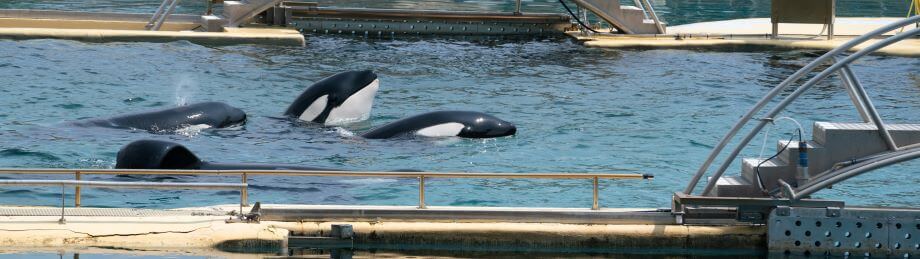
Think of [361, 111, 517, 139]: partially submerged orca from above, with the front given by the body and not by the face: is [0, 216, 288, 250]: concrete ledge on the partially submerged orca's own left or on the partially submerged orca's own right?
on the partially submerged orca's own right

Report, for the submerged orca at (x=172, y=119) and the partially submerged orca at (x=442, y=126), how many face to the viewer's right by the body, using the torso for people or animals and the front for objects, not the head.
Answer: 2

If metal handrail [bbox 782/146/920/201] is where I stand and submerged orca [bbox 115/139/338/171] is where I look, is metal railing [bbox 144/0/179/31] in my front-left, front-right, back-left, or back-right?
front-right

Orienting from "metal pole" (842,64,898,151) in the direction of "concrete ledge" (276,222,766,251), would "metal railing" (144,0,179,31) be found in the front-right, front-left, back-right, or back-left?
front-right

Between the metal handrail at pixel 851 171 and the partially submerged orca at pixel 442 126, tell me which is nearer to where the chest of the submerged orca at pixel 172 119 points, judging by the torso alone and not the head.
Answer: the partially submerged orca

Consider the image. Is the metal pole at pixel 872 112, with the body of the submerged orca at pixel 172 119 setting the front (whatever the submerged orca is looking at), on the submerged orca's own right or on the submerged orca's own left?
on the submerged orca's own right

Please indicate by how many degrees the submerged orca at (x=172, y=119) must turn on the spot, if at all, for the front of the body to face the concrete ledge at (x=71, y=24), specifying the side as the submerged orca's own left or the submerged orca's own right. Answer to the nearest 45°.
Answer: approximately 90° to the submerged orca's own left

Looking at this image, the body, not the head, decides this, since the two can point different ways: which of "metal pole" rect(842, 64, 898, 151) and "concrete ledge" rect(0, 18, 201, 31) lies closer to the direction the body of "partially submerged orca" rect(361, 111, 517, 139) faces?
the metal pole

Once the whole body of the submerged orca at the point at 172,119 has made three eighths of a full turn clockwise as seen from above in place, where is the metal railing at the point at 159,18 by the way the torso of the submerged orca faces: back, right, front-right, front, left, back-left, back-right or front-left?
back-right

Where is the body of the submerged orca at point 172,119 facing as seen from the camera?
to the viewer's right

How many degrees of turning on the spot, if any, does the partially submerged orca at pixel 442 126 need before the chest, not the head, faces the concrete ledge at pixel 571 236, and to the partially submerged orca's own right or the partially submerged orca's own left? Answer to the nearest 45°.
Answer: approximately 90° to the partially submerged orca's own right

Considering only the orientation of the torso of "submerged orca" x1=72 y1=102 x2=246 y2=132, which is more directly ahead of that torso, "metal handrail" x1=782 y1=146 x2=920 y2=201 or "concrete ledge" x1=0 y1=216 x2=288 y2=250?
the metal handrail

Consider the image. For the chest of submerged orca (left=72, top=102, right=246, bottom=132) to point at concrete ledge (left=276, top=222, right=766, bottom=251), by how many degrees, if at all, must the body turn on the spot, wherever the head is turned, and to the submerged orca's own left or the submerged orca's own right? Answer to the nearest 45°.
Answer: approximately 90° to the submerged orca's own right

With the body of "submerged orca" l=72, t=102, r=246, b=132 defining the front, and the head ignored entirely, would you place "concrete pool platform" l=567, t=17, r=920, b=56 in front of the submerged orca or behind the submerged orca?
in front

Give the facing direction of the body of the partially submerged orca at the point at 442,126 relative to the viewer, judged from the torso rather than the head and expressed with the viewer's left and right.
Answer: facing to the right of the viewer

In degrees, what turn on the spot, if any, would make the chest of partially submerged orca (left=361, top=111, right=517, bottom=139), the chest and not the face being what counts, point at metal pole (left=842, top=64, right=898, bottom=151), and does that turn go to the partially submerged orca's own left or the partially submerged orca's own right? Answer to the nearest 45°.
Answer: approximately 45° to the partially submerged orca's own right

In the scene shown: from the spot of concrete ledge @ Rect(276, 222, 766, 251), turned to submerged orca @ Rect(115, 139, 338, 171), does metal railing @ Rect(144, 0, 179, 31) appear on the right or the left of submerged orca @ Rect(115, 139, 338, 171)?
right

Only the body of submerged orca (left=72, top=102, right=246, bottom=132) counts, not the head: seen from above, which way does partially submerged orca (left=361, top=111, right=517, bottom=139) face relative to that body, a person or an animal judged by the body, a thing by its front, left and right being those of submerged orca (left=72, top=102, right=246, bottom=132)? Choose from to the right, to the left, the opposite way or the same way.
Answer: the same way
